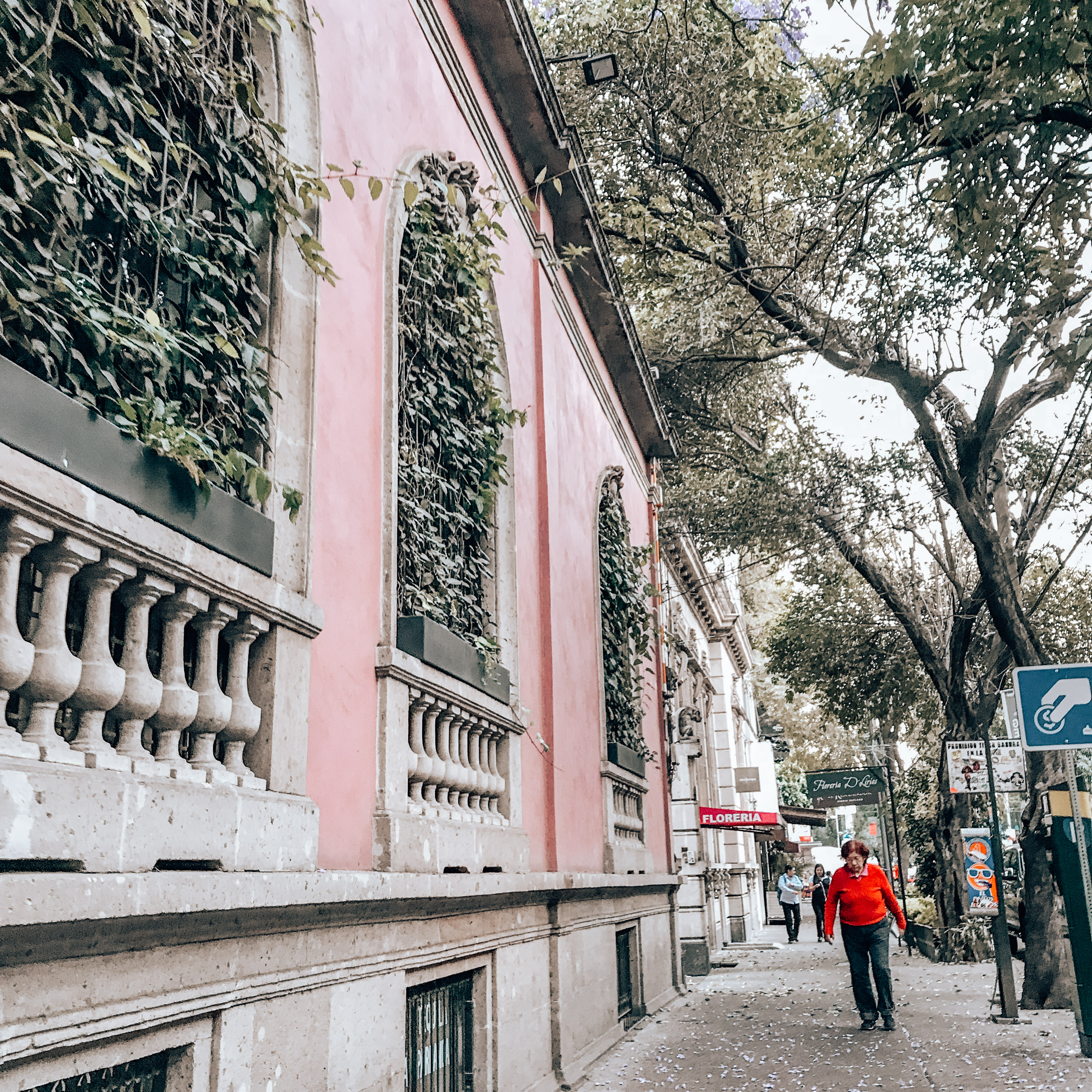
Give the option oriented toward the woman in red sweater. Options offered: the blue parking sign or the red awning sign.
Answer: the red awning sign

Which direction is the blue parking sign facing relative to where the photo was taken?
toward the camera

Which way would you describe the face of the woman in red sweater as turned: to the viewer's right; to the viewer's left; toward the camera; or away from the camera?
toward the camera

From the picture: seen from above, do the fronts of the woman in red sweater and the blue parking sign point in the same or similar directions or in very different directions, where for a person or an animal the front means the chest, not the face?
same or similar directions

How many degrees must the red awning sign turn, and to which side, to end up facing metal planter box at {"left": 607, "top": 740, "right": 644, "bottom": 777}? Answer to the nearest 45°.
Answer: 0° — it already faces it

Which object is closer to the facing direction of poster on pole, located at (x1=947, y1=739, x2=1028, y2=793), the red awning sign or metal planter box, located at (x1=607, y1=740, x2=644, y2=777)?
the metal planter box

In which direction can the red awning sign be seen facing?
toward the camera

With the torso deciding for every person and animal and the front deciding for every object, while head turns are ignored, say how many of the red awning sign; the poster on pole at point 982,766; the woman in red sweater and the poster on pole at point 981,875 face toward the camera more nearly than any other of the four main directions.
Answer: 4

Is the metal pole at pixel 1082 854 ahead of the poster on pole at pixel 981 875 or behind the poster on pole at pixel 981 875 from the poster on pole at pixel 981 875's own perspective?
ahead

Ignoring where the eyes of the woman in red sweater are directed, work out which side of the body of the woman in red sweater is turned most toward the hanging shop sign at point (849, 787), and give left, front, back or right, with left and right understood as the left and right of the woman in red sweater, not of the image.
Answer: back

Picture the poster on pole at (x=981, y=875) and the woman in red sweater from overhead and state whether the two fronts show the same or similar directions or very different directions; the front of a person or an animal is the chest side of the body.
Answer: same or similar directions

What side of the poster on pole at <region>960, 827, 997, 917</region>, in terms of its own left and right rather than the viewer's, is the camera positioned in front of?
front

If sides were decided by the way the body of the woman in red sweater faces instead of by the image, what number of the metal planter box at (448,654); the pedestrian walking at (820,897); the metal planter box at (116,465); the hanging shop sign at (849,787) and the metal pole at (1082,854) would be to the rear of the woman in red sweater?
2

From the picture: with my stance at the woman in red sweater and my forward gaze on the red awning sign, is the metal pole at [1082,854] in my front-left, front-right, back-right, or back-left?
back-right
